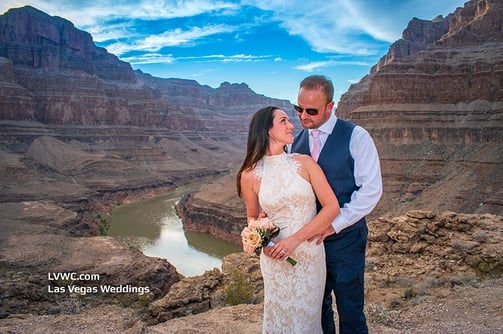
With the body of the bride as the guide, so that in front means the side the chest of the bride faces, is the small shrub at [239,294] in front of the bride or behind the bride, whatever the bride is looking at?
behind

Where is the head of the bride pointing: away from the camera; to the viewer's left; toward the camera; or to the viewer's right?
to the viewer's right

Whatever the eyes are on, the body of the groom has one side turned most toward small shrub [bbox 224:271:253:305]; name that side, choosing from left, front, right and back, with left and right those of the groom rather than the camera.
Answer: right

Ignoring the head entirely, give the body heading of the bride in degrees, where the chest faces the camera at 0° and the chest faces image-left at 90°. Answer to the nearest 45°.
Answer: approximately 0°

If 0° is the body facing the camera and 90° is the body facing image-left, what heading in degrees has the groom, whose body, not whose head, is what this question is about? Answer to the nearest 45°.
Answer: approximately 45°
